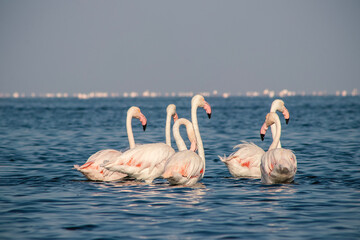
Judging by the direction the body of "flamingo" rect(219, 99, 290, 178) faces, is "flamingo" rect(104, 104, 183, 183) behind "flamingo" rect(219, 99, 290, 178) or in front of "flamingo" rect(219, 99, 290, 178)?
behind

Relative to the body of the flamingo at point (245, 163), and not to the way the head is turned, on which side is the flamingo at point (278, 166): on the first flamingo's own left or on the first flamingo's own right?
on the first flamingo's own right

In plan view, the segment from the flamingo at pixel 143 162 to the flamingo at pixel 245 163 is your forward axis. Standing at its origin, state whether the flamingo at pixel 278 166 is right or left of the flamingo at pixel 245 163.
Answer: right

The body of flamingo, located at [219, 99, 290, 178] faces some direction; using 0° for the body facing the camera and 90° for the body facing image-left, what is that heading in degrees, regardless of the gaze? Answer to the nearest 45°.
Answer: approximately 270°
